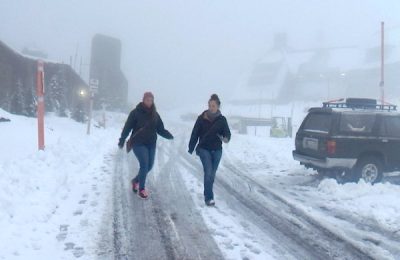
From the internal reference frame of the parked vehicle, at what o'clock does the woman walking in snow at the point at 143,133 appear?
The woman walking in snow is roughly at 6 o'clock from the parked vehicle.

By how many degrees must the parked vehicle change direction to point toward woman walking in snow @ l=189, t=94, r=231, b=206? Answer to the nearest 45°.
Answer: approximately 180°

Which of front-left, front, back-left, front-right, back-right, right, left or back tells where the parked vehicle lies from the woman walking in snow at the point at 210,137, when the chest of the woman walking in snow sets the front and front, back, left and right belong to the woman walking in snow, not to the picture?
back-left

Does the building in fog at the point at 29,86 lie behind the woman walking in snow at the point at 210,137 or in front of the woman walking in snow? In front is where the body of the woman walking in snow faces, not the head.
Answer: behind

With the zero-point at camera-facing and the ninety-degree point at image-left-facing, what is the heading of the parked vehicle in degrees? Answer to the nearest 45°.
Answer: approximately 225°

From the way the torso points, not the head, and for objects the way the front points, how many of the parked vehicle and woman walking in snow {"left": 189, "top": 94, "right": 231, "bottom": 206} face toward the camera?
1

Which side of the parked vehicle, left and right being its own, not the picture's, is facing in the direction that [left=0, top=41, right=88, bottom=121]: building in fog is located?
left
